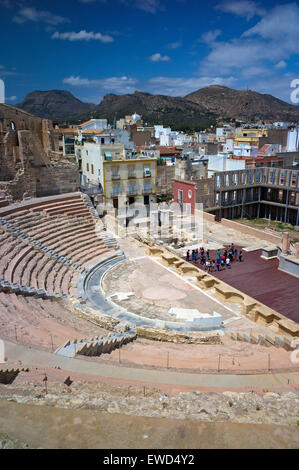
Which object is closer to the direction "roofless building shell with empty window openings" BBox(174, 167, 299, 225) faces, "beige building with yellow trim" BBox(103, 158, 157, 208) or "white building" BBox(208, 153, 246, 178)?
the beige building with yellow trim

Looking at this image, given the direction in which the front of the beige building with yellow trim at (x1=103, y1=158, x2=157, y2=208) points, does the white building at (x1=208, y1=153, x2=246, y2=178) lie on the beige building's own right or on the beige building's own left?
on the beige building's own left

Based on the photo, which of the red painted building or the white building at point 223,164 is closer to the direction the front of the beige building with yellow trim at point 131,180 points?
the red painted building

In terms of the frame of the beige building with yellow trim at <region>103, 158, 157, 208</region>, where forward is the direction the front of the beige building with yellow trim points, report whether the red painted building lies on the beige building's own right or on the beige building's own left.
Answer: on the beige building's own left

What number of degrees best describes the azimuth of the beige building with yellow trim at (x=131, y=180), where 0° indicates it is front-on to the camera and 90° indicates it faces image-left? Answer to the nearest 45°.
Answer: approximately 0°

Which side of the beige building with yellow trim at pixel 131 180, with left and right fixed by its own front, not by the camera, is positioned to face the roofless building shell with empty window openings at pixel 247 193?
left

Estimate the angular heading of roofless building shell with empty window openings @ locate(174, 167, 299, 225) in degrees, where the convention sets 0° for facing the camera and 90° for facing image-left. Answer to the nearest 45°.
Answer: approximately 45°
